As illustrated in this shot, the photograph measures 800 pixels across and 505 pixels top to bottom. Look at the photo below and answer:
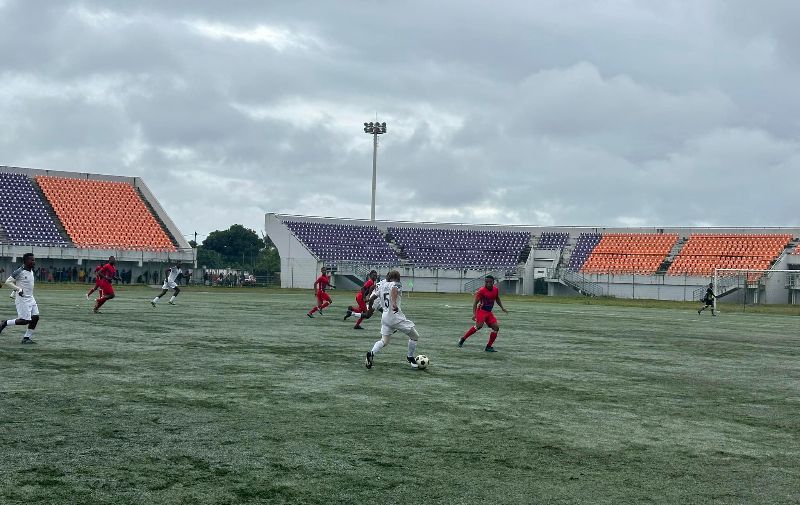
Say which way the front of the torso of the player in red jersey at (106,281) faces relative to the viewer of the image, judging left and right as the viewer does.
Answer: facing to the right of the viewer

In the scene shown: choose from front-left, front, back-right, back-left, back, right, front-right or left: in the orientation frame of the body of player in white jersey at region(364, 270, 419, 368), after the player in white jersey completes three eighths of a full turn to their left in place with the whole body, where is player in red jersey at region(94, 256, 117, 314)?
front-right

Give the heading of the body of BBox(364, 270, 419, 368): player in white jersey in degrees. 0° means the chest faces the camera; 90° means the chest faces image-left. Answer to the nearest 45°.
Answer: approximately 225°

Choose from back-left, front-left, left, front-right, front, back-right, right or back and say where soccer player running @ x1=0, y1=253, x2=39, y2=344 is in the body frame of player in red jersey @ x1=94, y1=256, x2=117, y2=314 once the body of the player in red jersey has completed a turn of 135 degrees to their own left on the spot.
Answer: back-left
